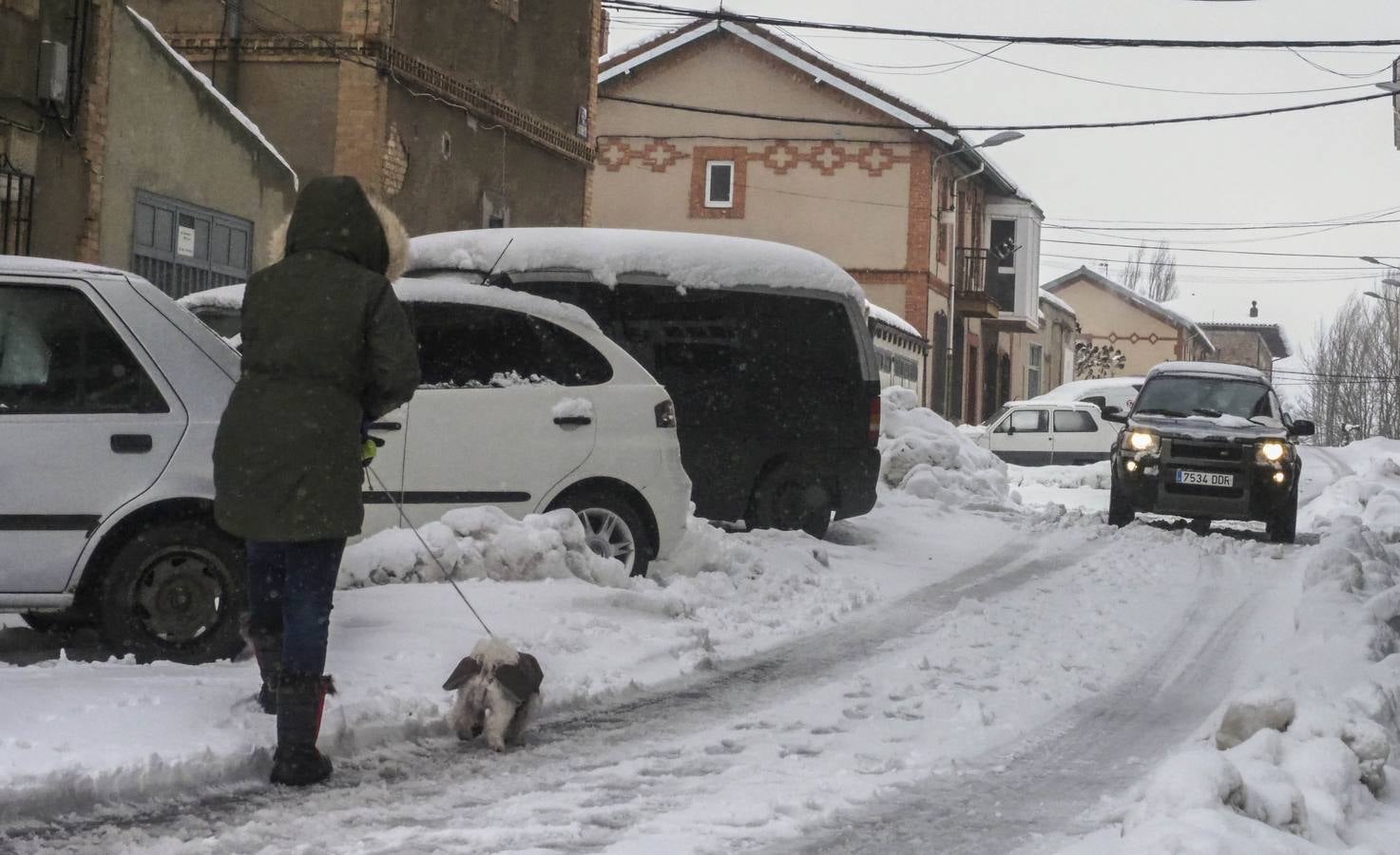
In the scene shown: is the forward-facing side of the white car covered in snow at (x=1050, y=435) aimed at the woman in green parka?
no

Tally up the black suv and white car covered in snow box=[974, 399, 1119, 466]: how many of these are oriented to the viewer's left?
1

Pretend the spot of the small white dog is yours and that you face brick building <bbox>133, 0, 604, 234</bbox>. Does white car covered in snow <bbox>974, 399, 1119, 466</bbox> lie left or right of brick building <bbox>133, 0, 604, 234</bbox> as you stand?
right

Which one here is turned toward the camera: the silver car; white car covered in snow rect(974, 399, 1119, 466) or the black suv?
the black suv

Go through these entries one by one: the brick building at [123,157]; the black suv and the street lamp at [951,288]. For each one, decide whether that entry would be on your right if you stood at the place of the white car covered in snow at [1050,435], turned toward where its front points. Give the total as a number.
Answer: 0

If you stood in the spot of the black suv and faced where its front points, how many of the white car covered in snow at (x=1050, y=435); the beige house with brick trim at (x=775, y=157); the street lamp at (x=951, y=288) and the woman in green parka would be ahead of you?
1

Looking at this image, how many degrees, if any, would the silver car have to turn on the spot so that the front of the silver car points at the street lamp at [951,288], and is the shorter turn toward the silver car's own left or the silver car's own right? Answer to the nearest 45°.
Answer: approximately 135° to the silver car's own right

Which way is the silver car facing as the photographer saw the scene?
facing to the left of the viewer

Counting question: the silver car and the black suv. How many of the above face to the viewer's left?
1

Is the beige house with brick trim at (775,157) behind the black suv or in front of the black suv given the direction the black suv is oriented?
behind

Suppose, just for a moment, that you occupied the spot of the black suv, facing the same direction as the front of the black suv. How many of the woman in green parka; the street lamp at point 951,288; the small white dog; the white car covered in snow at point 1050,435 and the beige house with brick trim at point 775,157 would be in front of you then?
2

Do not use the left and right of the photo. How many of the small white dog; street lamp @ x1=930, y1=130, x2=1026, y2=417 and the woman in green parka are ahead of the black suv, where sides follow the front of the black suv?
2

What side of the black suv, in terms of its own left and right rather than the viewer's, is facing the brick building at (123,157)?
right

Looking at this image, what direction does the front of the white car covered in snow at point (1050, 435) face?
to the viewer's left

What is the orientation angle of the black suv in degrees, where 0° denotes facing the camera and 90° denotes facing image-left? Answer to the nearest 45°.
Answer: approximately 0°

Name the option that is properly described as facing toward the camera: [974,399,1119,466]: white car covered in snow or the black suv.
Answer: the black suv
